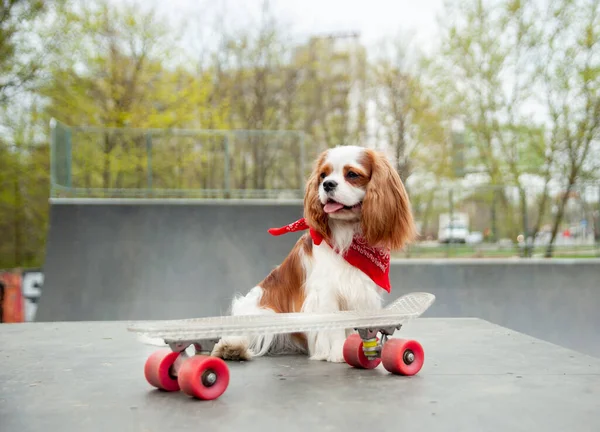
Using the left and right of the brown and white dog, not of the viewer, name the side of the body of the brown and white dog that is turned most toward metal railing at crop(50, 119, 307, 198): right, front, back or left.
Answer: back

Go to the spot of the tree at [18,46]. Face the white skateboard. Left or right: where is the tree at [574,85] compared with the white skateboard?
left

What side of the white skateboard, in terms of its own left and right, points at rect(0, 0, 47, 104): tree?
right

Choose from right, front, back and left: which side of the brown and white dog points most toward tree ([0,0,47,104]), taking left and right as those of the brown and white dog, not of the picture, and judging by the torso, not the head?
back

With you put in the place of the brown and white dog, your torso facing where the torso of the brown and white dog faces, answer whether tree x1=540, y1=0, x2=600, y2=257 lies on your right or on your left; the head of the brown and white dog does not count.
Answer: on your left

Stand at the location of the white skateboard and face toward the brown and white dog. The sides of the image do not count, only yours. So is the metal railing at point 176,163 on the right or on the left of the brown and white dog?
left
